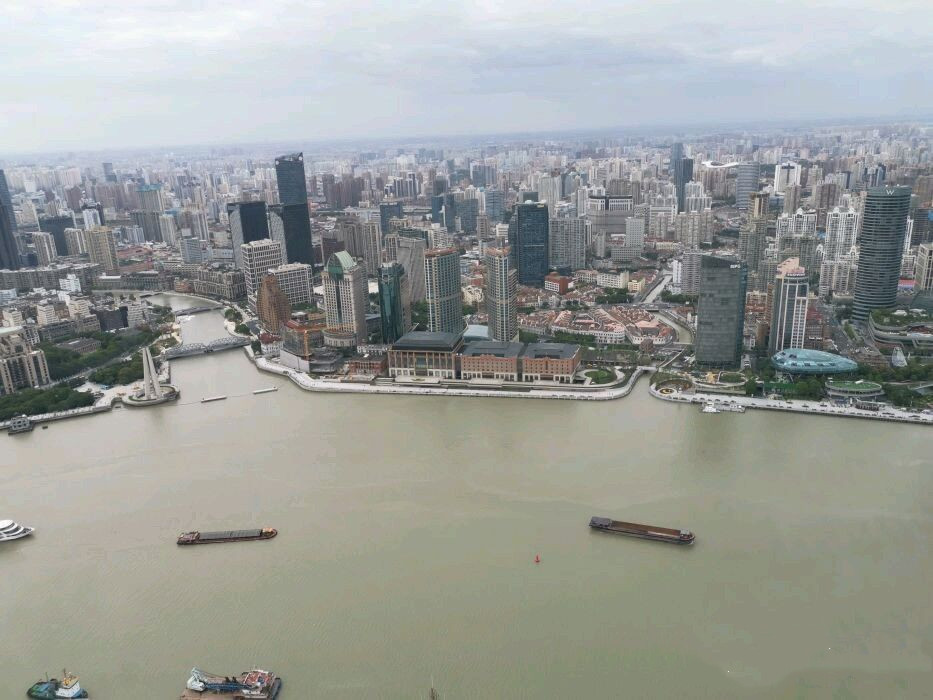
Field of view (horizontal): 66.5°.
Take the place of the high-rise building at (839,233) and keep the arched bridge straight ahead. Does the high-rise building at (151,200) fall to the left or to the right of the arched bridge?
right

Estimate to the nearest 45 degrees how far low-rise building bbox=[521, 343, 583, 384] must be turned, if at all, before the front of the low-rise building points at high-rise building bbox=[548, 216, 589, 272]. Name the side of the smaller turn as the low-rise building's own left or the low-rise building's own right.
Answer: approximately 180°

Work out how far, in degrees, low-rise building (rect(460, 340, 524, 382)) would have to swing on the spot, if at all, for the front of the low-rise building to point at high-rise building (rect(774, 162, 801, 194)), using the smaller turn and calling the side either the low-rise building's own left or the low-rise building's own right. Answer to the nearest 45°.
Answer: approximately 135° to the low-rise building's own left

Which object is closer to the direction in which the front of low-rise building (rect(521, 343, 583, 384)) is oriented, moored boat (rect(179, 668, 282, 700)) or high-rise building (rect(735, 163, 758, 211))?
the moored boat

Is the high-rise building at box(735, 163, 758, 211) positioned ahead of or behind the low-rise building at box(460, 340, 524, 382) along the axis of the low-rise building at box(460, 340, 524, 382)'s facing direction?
behind

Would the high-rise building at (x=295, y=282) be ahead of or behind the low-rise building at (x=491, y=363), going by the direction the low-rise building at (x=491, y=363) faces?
behind

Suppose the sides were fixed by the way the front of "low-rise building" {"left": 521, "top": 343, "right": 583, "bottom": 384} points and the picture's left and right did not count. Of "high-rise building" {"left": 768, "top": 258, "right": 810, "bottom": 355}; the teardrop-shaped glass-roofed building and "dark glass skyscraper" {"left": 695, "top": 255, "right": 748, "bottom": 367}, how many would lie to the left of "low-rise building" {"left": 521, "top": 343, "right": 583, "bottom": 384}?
3

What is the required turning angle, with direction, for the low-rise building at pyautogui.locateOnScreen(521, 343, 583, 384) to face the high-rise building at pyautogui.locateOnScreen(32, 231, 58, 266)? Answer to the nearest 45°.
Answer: approximately 135° to its right

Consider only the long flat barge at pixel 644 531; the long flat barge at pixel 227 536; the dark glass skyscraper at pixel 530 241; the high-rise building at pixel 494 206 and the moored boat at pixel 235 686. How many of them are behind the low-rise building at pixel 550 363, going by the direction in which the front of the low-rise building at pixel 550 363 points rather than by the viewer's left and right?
2

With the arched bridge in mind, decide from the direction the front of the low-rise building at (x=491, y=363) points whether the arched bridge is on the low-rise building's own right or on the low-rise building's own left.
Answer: on the low-rise building's own right

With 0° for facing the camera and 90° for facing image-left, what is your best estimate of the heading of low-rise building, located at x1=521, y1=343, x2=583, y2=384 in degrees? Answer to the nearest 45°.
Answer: approximately 0°
